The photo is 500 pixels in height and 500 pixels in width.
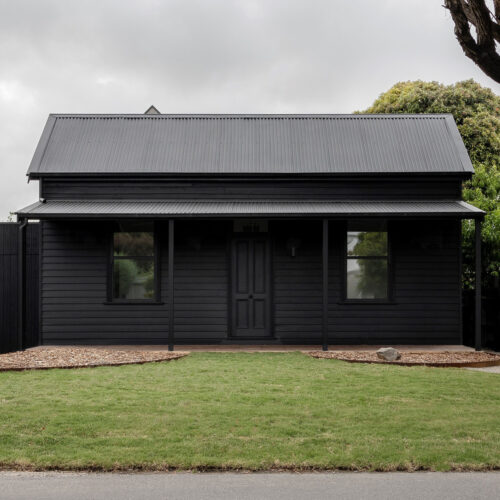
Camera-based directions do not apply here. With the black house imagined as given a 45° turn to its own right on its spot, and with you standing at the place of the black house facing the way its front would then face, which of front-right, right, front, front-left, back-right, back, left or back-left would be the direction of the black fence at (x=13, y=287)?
front-right

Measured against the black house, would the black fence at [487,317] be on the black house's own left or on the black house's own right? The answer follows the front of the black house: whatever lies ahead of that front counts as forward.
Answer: on the black house's own left

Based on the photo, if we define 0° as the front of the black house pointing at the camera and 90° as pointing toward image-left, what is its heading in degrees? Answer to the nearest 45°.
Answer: approximately 0°

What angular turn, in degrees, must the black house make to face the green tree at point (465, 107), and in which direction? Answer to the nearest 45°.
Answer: approximately 135° to its left

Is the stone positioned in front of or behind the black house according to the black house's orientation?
in front
